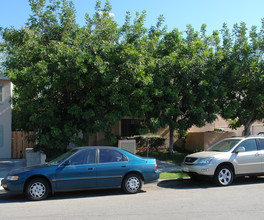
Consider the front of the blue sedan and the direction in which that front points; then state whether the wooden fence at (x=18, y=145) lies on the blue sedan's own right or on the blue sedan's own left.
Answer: on the blue sedan's own right

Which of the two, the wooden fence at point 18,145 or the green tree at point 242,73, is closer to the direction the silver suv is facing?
the wooden fence

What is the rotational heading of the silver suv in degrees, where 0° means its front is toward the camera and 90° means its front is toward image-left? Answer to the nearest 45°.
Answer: approximately 45°

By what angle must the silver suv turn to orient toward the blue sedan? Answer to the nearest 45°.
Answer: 0° — it already faces it

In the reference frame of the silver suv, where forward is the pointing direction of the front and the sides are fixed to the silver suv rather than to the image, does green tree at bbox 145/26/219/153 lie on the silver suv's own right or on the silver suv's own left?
on the silver suv's own right

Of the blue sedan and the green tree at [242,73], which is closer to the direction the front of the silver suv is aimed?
the blue sedan

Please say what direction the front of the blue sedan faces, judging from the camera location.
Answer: facing to the left of the viewer

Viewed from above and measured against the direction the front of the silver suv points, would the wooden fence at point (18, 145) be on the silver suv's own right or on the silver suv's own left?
on the silver suv's own right
